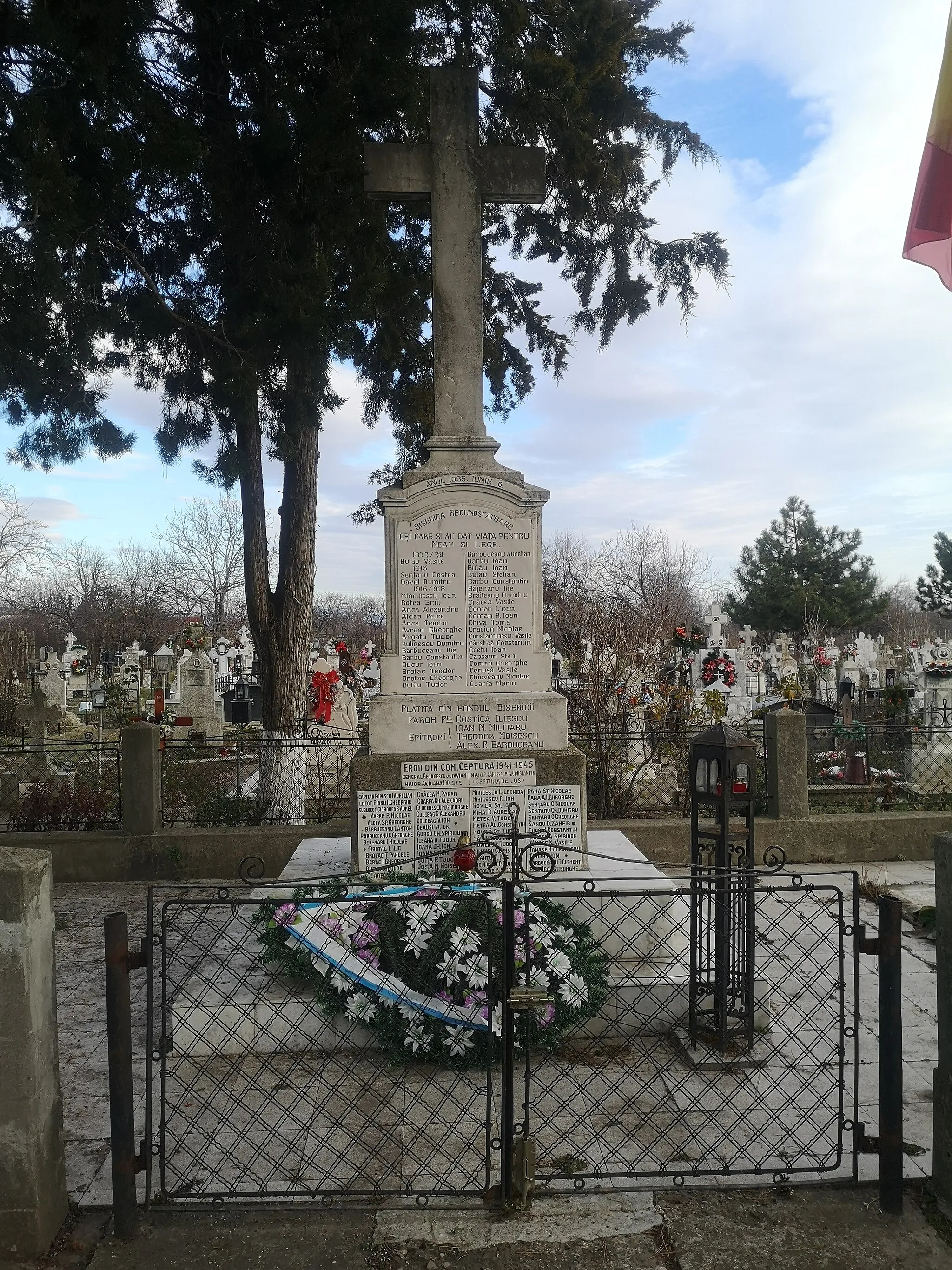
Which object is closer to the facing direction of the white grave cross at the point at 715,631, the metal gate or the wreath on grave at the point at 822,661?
the metal gate

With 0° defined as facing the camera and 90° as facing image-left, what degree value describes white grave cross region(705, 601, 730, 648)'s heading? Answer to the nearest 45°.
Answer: approximately 0°

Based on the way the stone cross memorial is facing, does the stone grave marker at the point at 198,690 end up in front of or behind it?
behind

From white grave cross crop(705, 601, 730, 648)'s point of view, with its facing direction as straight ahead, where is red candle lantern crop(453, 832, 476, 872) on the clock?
The red candle lantern is roughly at 12 o'clock from the white grave cross.
